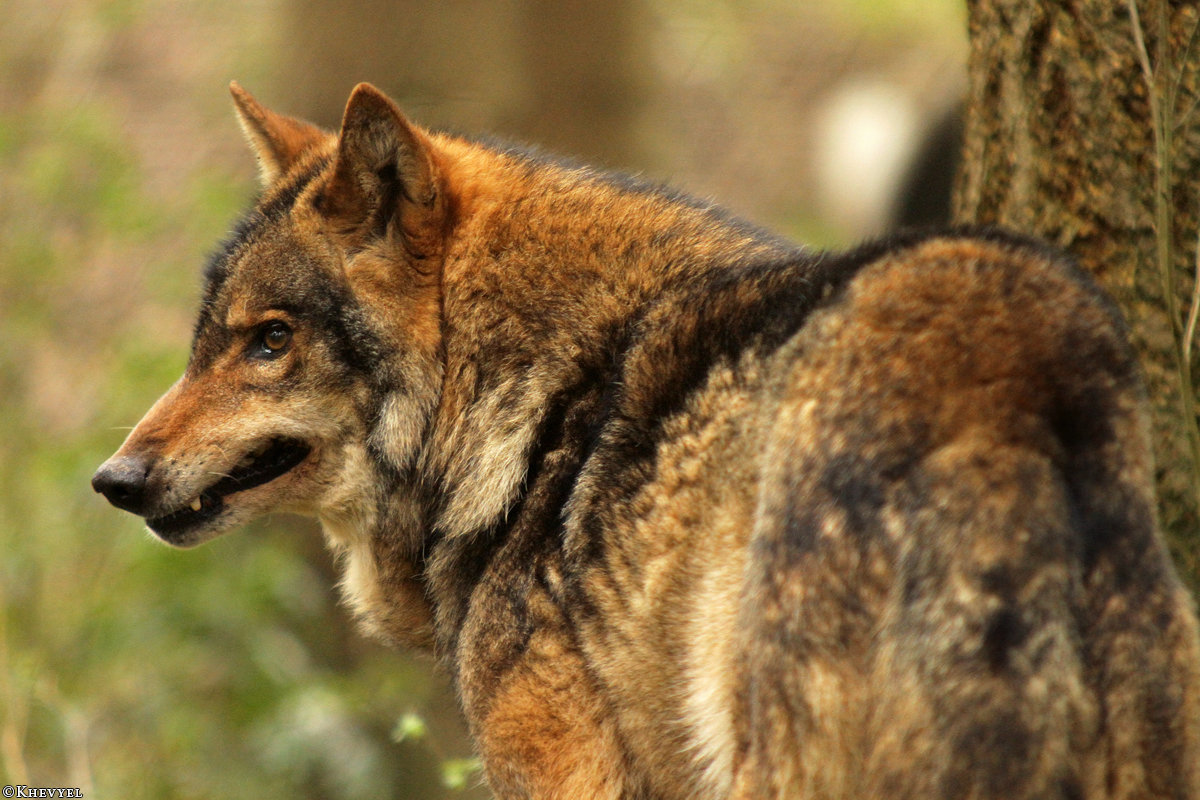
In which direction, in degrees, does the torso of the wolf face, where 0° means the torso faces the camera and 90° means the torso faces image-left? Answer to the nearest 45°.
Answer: approximately 135°

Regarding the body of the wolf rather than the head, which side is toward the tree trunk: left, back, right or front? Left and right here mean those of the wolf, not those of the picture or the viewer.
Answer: right
